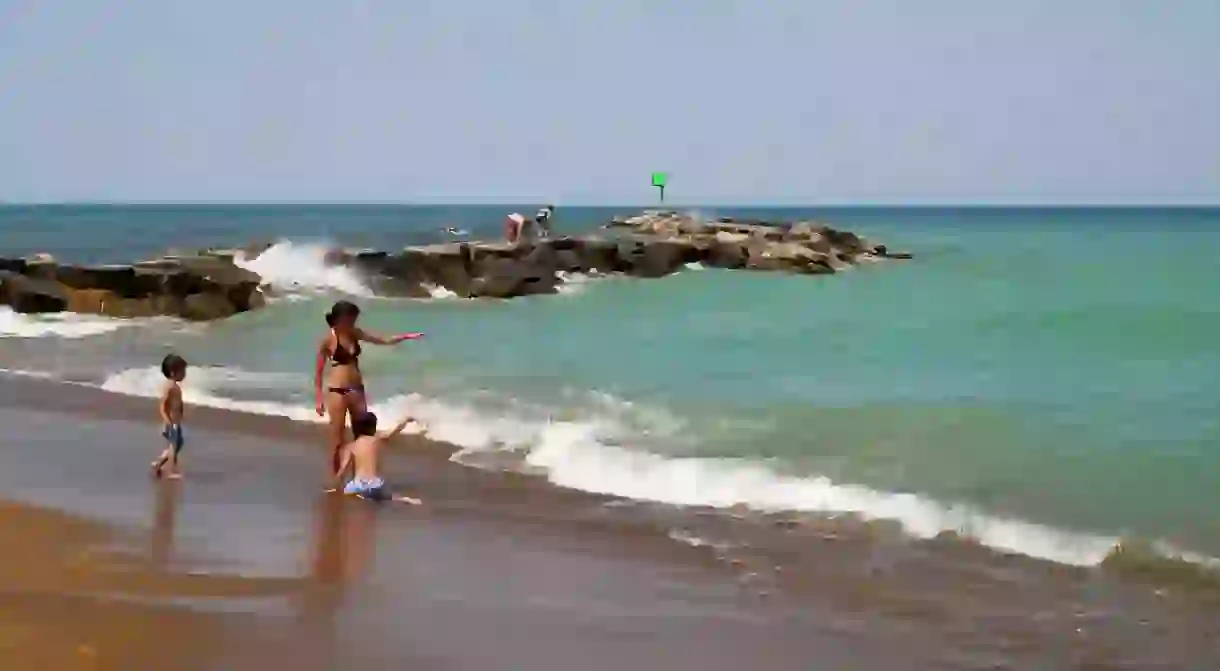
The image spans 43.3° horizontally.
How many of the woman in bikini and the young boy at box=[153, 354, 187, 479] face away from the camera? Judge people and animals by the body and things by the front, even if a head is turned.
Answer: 0

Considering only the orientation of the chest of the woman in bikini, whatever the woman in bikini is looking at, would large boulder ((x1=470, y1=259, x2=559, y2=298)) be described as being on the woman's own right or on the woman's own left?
on the woman's own left

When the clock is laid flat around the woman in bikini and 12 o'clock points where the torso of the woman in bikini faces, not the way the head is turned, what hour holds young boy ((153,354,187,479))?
The young boy is roughly at 5 o'clock from the woman in bikini.

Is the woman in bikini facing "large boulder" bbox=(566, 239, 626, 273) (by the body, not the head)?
no

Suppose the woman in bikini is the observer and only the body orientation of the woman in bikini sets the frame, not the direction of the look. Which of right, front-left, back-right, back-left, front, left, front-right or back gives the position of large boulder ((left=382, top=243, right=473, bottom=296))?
back-left

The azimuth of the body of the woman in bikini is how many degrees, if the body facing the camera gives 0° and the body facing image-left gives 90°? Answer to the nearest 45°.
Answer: approximately 315°

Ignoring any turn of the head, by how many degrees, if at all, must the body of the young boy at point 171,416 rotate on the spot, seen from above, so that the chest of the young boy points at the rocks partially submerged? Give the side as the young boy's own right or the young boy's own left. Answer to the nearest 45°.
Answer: approximately 90° to the young boy's own left

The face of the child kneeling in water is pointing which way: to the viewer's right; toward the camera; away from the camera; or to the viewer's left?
away from the camera

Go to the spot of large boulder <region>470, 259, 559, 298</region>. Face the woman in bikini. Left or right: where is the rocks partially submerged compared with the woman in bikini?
right

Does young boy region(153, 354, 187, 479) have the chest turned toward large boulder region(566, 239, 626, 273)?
no

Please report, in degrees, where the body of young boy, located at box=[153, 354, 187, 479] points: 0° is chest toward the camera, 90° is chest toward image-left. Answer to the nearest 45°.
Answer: approximately 270°

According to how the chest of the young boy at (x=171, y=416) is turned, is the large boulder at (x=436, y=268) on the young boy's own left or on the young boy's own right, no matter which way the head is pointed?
on the young boy's own left

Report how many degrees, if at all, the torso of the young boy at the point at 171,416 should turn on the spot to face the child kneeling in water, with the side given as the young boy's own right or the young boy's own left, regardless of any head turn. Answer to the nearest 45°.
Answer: approximately 45° to the young boy's own right

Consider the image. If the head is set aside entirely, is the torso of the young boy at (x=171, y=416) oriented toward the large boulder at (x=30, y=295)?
no

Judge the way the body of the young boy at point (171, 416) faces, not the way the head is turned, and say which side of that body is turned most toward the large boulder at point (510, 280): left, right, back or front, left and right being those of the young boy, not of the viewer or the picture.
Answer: left
